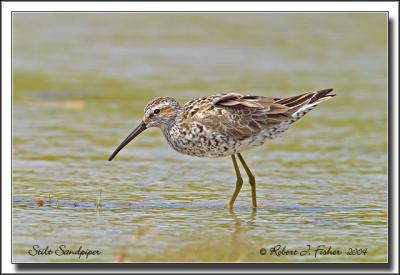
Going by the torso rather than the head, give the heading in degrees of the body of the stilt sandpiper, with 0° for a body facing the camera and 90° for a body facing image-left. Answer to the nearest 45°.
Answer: approximately 90°
